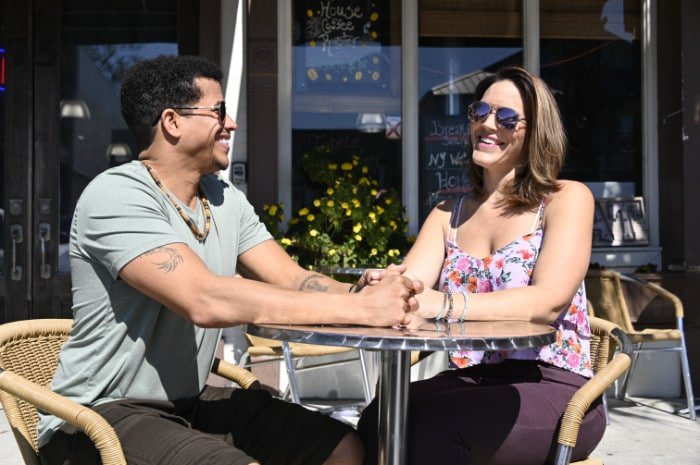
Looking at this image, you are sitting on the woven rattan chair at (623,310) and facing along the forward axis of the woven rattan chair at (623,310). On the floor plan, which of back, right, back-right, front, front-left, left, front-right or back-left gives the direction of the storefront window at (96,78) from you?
back

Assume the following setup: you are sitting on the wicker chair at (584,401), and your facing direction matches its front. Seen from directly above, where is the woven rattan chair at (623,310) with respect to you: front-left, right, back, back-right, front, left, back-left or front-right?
back-right

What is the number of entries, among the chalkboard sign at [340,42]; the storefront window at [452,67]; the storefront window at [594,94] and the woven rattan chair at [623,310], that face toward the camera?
3

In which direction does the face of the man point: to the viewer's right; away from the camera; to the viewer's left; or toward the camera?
to the viewer's right

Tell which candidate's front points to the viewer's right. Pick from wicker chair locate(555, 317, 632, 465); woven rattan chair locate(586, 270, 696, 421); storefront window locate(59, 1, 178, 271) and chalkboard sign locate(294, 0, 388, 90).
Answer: the woven rattan chair

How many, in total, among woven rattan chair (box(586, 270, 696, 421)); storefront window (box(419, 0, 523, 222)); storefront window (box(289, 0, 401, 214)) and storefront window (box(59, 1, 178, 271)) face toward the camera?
3

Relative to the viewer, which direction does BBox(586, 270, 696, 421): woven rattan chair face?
to the viewer's right

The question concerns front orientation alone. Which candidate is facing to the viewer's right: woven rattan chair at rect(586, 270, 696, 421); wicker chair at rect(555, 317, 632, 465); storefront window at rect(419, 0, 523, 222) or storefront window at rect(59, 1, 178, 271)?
the woven rattan chair

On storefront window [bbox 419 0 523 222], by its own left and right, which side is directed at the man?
front

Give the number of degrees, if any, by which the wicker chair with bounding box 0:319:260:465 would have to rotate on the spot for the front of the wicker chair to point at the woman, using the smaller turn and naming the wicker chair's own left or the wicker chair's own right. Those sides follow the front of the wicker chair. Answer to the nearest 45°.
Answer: approximately 45° to the wicker chair's own left
